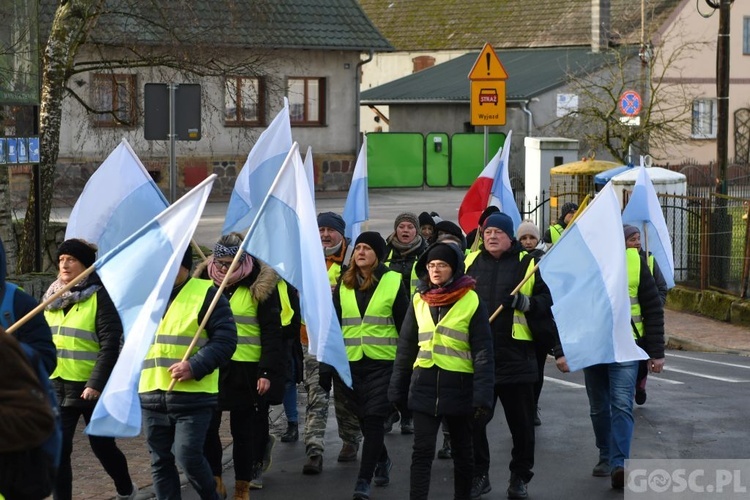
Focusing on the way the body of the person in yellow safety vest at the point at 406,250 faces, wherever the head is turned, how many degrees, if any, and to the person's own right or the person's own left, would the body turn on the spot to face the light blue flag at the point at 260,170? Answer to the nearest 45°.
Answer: approximately 90° to the person's own right

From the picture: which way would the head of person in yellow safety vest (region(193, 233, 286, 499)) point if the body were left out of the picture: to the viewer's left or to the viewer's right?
to the viewer's left

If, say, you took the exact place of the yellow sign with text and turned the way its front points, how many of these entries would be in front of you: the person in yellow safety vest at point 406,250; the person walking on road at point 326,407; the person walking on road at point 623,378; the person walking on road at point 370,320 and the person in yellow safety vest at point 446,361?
5

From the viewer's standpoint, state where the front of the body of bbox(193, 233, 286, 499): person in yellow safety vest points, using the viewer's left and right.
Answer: facing the viewer and to the left of the viewer

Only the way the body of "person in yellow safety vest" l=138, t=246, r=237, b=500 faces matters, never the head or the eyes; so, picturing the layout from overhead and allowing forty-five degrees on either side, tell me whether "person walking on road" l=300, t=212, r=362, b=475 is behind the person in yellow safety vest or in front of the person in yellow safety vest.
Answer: behind

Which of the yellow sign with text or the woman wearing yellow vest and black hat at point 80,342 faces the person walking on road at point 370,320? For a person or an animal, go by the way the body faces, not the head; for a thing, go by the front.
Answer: the yellow sign with text

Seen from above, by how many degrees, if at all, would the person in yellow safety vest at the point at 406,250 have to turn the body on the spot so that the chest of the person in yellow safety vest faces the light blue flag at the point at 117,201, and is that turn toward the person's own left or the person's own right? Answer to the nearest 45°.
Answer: approximately 45° to the person's own right

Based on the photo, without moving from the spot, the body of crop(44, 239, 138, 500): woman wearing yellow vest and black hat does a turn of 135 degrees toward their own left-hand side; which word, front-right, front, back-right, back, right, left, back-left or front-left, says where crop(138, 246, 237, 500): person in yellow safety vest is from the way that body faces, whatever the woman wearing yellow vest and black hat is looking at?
front-right

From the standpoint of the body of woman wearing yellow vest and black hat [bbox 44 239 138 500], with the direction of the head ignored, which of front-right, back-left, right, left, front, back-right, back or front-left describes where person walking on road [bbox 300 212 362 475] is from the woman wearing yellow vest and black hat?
back

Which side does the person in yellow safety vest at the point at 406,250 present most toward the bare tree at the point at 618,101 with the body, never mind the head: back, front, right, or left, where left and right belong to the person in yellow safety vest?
back

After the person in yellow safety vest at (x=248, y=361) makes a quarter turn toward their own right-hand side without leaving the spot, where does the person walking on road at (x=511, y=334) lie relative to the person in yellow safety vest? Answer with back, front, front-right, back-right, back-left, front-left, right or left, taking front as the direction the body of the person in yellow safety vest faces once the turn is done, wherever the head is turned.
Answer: back-right
